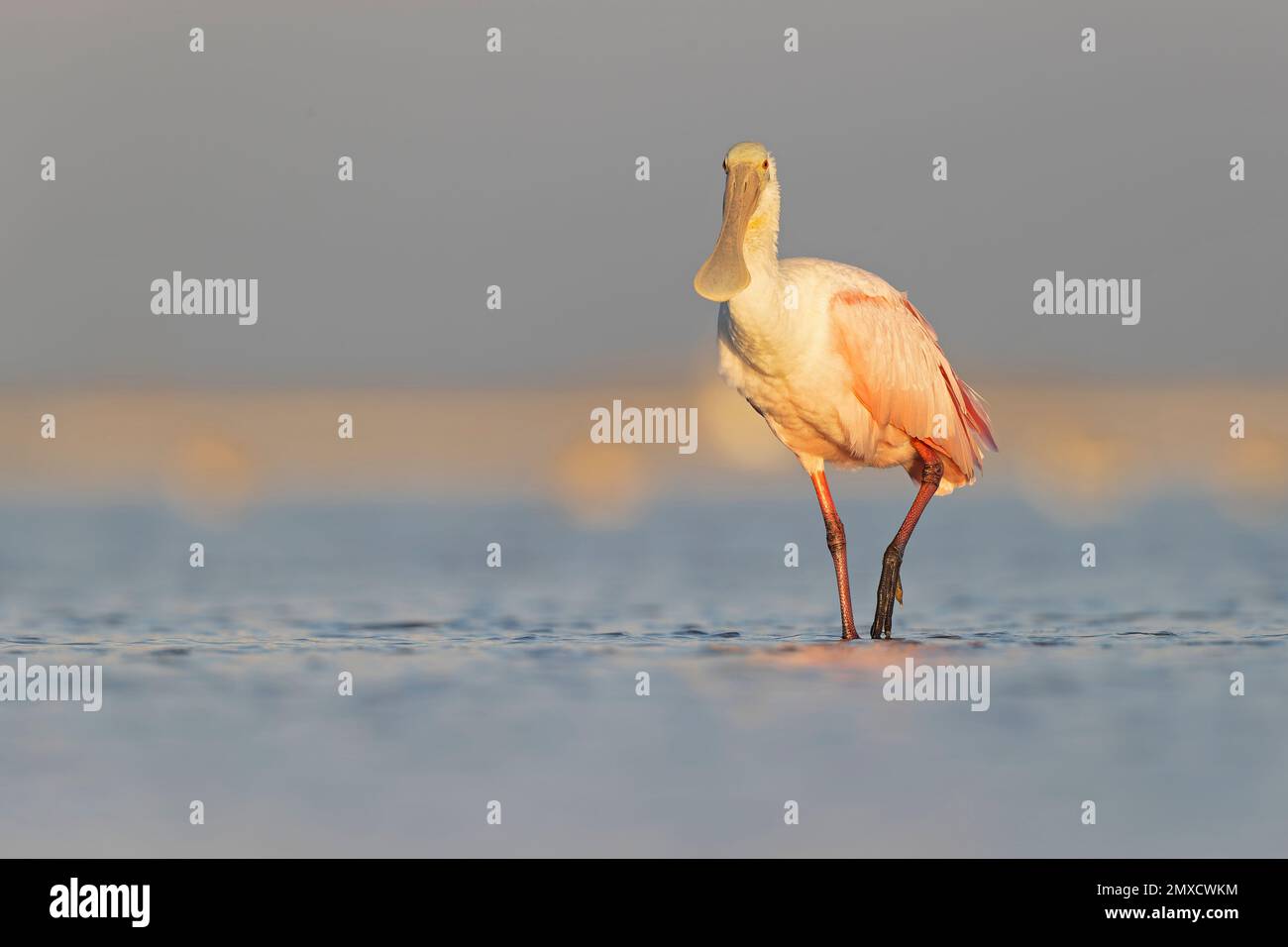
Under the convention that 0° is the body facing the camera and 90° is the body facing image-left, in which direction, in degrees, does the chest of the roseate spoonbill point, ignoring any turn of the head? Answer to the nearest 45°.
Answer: approximately 45°
